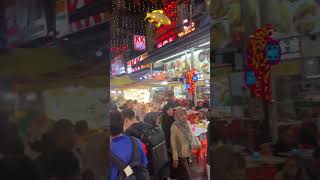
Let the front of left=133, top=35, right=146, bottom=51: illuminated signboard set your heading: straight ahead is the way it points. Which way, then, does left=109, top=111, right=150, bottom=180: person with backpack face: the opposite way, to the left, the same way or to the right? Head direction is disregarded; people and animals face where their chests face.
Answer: the opposite way

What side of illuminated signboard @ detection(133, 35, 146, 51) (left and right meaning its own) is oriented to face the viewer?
front

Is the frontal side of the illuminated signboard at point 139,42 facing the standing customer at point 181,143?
yes

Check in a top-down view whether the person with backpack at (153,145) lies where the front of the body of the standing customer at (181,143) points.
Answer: no

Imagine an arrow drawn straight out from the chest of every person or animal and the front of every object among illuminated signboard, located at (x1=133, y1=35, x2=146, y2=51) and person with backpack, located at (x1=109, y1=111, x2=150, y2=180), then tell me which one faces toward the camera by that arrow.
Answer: the illuminated signboard

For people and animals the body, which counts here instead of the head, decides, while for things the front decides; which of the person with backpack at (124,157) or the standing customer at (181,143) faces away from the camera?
the person with backpack

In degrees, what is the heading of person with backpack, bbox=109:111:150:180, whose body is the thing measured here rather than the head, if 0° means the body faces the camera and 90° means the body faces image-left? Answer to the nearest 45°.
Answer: approximately 180°

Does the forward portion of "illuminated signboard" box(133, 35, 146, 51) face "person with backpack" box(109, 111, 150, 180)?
yes

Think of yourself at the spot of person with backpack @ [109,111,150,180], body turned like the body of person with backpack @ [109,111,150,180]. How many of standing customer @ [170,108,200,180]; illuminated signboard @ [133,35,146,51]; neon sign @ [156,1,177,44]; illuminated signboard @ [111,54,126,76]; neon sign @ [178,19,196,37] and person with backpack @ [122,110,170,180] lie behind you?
0

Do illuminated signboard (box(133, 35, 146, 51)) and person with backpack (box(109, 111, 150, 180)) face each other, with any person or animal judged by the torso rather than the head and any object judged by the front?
yes

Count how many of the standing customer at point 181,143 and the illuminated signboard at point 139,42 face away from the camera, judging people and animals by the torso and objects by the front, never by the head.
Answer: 0

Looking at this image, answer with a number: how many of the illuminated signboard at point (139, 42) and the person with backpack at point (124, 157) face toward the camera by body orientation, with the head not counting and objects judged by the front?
1
